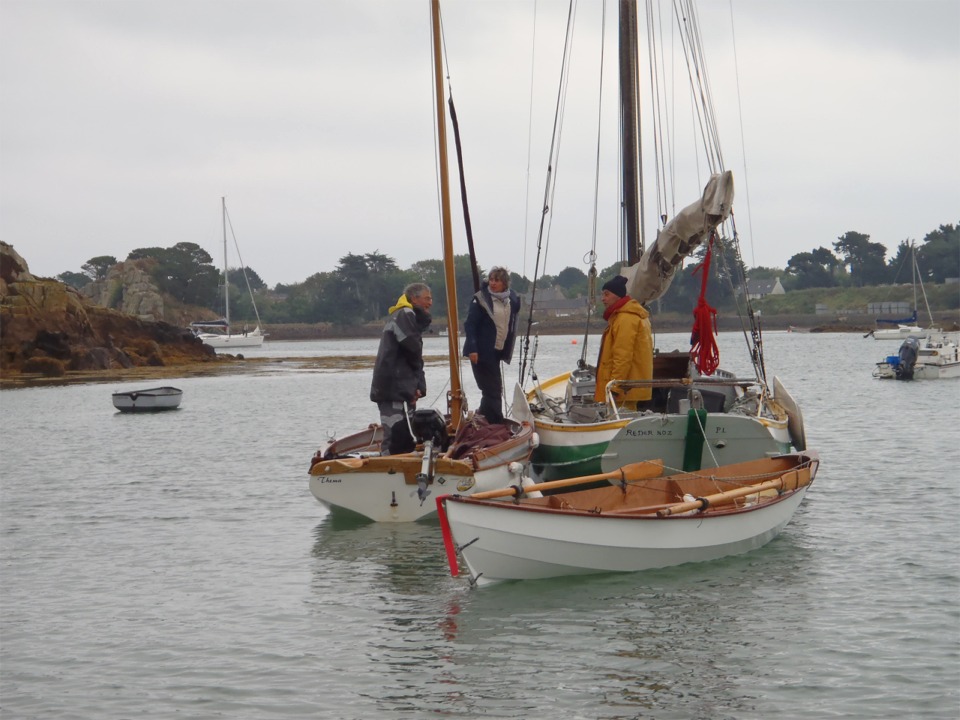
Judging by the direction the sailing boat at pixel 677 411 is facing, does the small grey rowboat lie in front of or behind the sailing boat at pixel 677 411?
in front

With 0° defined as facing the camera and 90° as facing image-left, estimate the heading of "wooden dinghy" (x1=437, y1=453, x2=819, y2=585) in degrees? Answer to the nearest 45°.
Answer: approximately 225°

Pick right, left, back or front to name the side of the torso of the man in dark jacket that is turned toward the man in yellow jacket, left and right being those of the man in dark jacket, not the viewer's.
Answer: front

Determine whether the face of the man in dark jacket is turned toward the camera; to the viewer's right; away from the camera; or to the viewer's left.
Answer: to the viewer's right

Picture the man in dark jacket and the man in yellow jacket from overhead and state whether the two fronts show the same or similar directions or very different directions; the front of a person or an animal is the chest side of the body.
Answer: very different directions

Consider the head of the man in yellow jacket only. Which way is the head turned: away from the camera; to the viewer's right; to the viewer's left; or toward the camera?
to the viewer's left

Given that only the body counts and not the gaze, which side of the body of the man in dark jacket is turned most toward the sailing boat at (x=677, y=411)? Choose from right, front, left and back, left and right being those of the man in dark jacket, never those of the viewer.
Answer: front

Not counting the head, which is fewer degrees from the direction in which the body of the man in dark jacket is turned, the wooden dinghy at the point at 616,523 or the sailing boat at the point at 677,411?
the sailing boat

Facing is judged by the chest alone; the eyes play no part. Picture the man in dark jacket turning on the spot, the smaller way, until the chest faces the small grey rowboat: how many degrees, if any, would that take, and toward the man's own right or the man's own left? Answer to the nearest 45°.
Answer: approximately 90° to the man's own left

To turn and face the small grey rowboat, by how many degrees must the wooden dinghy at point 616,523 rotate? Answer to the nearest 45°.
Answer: approximately 90° to its left

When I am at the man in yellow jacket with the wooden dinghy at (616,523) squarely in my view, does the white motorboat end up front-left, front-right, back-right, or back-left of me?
back-left

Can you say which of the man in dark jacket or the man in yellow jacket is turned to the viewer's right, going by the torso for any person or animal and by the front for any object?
the man in dark jacket

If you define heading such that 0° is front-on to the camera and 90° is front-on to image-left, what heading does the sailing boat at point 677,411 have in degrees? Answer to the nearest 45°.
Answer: approximately 135°

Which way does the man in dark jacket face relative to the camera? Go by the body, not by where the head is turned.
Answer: to the viewer's right
